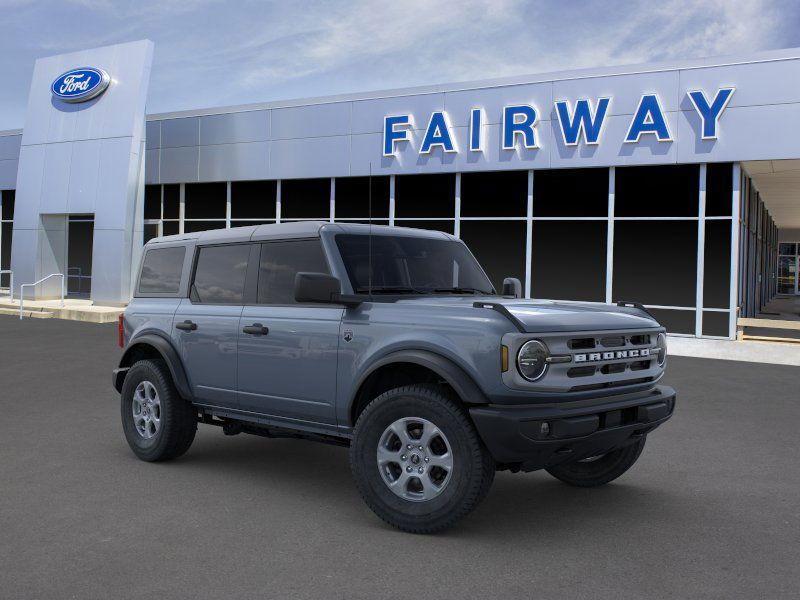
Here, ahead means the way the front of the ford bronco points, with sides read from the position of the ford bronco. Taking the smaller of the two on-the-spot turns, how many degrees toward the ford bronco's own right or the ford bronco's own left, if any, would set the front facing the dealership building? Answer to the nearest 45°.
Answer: approximately 135° to the ford bronco's own left

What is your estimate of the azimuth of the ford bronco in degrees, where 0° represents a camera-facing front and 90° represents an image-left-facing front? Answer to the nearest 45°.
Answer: approximately 315°
